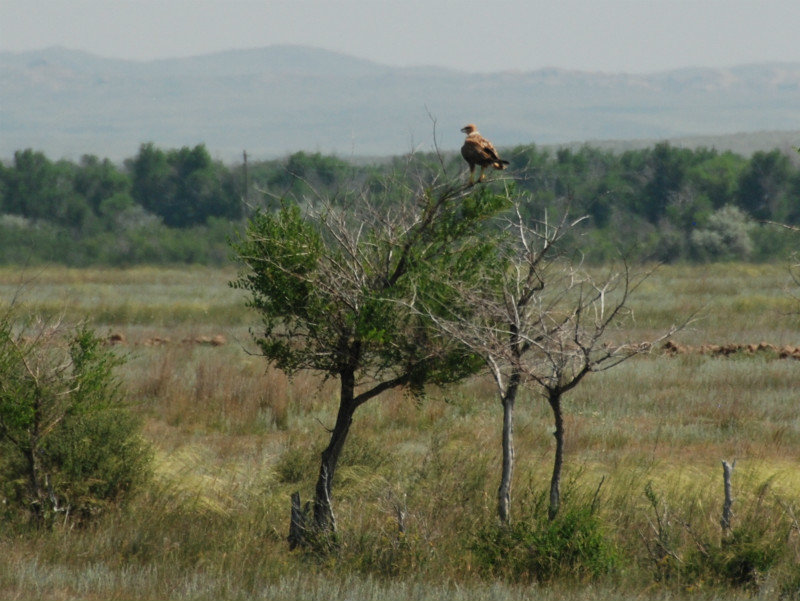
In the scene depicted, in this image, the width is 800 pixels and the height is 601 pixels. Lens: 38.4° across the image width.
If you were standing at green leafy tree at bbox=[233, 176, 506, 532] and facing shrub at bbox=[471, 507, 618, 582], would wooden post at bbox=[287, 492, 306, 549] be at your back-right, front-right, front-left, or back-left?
back-right

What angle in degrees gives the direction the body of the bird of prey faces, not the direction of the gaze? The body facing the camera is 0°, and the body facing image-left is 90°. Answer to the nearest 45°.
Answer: approximately 90°
